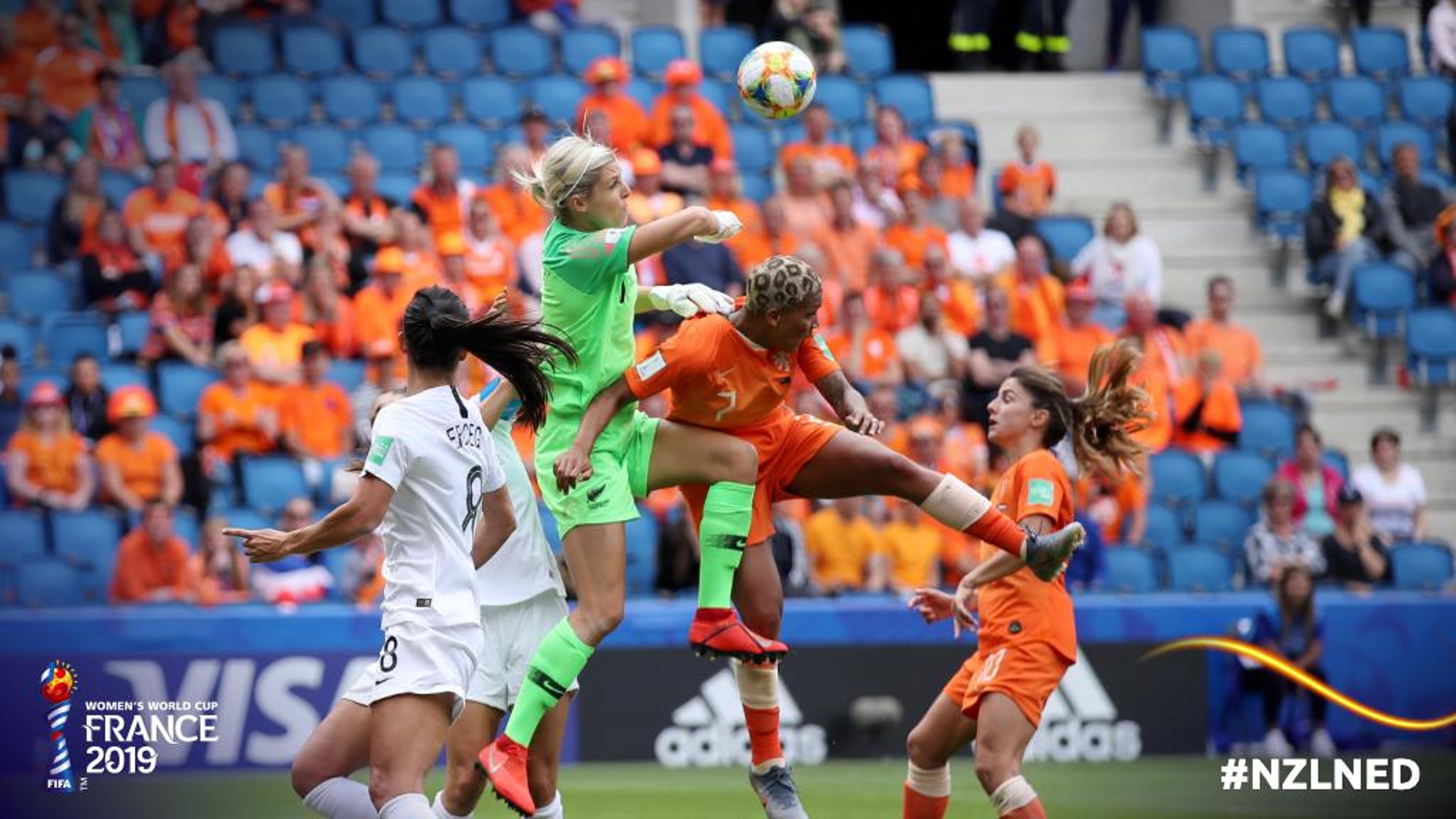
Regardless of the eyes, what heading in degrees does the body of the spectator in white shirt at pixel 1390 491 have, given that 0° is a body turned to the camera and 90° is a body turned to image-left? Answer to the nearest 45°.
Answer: approximately 0°

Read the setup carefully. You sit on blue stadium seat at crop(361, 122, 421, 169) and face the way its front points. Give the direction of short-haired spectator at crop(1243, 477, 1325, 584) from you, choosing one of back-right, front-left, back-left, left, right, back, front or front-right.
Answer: front-left

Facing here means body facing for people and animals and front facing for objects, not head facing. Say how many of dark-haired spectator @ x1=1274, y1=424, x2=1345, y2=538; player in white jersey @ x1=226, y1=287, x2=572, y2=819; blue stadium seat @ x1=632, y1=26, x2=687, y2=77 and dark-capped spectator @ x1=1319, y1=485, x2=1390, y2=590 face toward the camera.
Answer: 3

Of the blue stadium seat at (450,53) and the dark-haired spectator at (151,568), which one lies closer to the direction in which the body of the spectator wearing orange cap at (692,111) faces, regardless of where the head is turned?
the dark-haired spectator

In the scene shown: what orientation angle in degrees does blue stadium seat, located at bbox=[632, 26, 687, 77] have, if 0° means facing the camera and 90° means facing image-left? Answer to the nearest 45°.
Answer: approximately 0°

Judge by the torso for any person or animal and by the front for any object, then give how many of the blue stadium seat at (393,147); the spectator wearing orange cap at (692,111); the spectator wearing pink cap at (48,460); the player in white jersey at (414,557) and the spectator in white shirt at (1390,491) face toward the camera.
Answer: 4

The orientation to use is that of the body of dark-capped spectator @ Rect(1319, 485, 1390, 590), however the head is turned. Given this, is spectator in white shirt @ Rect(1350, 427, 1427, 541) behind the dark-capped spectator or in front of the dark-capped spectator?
behind

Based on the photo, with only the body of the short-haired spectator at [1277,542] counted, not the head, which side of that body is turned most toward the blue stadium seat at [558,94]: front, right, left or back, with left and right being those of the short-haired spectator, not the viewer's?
right
